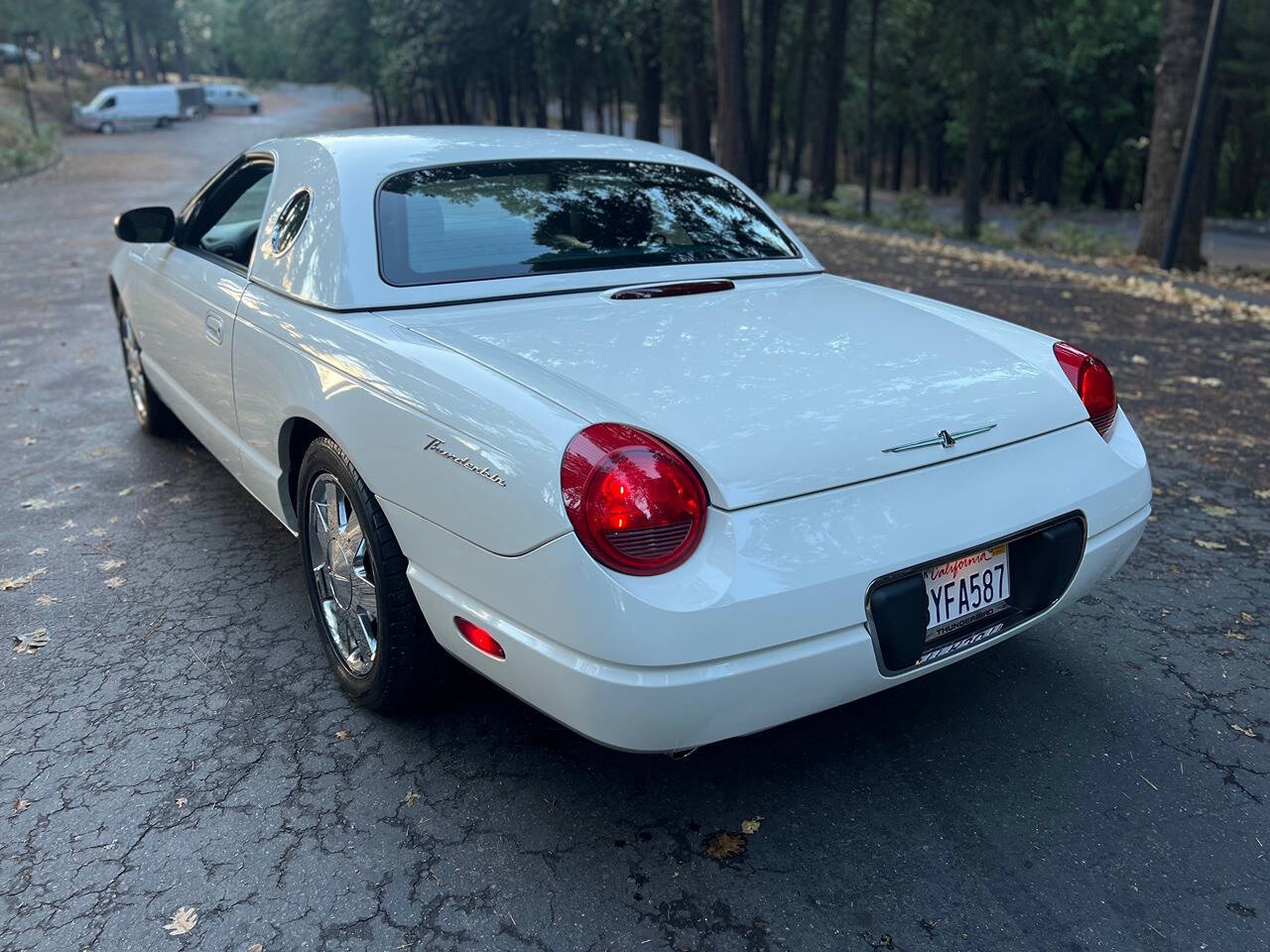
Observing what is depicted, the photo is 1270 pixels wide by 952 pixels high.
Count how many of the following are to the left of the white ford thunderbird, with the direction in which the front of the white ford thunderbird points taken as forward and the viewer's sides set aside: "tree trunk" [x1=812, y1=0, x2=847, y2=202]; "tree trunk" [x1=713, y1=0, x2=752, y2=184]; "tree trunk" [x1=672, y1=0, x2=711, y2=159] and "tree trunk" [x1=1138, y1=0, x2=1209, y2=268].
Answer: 0

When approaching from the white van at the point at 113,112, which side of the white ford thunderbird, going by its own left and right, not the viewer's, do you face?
front

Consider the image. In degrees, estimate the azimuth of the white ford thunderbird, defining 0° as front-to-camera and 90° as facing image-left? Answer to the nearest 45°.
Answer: approximately 135°

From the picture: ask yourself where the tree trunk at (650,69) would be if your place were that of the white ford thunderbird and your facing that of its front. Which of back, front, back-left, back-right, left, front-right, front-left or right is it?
front-right

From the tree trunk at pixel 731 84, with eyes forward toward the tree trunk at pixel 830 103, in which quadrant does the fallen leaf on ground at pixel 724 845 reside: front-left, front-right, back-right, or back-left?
back-right

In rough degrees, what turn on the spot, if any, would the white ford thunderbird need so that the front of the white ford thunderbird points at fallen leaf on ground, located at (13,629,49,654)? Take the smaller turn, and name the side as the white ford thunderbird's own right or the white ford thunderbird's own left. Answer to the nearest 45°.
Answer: approximately 45° to the white ford thunderbird's own left

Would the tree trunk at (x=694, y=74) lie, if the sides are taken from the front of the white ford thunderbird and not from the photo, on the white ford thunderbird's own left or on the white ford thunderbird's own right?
on the white ford thunderbird's own right

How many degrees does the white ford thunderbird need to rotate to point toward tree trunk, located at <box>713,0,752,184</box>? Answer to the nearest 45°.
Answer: approximately 45° to its right

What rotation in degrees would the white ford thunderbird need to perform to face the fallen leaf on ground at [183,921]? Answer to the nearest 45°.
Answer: approximately 90° to its left

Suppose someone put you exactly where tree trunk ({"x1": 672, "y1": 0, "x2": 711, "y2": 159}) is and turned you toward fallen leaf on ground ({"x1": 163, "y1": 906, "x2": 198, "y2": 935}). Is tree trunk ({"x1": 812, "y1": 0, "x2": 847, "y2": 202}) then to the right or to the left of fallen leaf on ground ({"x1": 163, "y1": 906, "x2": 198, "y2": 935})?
left

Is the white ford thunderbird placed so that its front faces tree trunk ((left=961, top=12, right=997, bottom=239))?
no

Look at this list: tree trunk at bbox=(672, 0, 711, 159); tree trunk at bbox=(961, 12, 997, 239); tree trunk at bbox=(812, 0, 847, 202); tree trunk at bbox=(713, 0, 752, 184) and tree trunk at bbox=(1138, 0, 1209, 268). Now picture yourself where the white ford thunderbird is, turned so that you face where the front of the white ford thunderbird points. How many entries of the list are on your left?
0

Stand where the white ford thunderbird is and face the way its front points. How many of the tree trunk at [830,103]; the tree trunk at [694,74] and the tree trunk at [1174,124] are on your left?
0

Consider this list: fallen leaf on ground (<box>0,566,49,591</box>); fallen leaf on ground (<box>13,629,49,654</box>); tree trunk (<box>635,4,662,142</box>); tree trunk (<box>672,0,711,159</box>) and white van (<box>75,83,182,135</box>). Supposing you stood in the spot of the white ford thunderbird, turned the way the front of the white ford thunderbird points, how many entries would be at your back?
0

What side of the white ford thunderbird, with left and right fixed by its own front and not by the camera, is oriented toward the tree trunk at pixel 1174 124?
right

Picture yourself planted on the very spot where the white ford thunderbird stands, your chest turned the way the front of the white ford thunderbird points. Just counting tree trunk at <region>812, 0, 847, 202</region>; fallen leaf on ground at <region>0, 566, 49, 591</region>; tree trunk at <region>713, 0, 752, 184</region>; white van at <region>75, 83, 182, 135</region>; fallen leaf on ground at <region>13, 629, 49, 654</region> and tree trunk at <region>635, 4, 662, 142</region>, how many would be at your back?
0

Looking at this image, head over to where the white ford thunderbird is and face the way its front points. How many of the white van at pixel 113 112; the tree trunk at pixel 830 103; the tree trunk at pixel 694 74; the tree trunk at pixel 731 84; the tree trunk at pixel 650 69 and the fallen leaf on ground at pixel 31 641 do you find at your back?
0

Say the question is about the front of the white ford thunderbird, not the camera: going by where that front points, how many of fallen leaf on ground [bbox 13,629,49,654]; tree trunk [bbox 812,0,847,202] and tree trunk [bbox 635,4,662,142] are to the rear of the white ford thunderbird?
0
